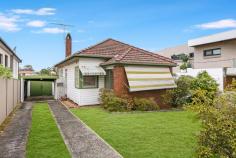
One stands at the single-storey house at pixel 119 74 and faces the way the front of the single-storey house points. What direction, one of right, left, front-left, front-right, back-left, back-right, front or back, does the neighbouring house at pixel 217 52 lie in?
back-left

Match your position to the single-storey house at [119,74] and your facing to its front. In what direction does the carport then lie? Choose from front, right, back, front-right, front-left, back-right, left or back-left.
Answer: back-right

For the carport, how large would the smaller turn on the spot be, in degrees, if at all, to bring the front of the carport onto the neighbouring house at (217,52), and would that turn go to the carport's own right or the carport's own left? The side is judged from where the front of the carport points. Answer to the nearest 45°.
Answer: approximately 90° to the carport's own left

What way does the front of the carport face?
toward the camera

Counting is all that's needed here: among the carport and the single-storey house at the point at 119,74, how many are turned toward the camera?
2

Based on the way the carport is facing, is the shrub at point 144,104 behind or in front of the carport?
in front

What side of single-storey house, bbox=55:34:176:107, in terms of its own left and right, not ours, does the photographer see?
front

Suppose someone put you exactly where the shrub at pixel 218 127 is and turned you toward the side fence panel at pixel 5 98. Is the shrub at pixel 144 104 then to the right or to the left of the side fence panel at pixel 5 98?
right

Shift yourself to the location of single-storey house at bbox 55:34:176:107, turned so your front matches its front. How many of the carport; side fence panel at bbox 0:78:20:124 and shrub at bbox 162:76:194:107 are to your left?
1

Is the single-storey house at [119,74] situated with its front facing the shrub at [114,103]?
yes

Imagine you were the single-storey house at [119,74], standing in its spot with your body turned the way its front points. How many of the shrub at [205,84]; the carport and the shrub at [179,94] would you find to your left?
2

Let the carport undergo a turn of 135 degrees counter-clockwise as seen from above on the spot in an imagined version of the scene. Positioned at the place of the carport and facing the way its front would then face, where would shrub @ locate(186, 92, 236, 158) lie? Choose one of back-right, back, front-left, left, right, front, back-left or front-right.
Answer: back-right

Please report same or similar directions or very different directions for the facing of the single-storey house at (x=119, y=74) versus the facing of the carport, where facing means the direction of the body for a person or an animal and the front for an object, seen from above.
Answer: same or similar directions

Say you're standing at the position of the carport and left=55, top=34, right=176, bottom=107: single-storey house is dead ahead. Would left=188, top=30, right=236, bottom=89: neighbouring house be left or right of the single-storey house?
left
